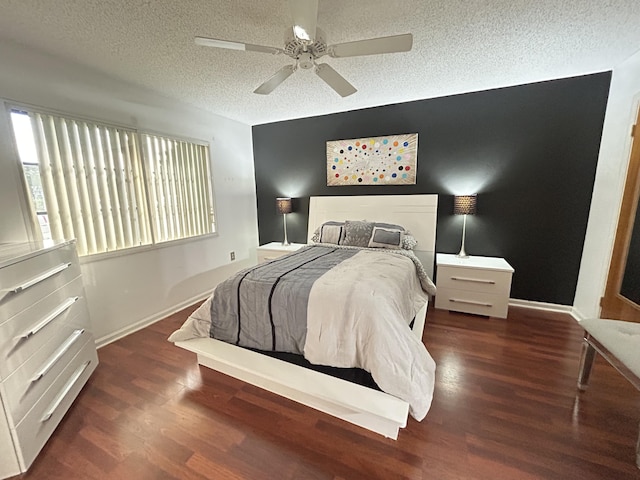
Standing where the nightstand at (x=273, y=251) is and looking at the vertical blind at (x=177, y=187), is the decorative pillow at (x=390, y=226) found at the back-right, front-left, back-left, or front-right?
back-left

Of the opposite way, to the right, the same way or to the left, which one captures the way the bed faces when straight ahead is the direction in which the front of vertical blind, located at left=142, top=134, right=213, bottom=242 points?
to the right

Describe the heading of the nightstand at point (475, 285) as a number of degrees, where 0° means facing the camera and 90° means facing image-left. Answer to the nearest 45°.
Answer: approximately 0°

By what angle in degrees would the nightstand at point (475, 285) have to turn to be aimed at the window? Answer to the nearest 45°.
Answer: approximately 45° to its right

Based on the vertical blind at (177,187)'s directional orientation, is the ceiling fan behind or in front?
in front

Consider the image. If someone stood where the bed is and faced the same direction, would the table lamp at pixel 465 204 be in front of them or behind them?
behind

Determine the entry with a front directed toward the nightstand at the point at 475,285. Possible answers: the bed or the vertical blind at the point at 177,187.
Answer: the vertical blind

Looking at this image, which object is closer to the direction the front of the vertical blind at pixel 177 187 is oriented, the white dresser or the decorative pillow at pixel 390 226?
the decorative pillow

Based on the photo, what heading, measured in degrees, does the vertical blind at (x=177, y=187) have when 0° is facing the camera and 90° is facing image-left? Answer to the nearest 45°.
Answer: approximately 315°

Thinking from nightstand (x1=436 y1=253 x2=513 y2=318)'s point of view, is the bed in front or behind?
in front

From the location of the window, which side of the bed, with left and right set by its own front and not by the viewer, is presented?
right
